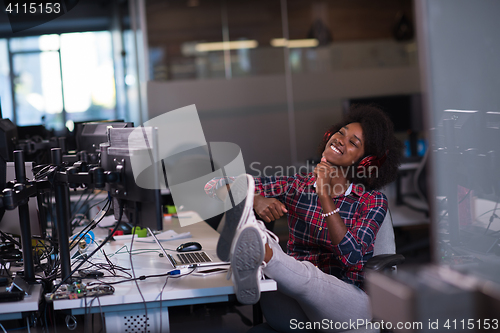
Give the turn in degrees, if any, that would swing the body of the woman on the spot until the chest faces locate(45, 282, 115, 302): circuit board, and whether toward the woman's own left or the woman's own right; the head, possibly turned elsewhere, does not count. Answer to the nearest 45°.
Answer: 0° — they already face it

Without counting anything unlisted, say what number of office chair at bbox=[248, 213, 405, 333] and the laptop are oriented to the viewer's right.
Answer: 1

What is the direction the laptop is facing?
to the viewer's right

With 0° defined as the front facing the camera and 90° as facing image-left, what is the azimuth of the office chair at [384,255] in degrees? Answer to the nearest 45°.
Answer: approximately 45°

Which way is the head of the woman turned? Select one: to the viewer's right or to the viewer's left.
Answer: to the viewer's left

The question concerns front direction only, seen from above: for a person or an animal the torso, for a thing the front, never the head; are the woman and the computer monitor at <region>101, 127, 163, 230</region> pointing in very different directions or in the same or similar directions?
very different directions
